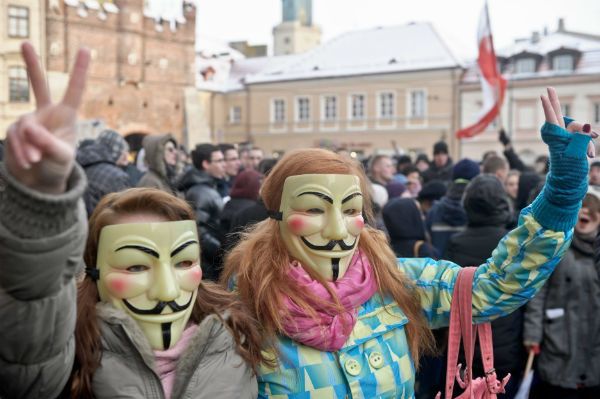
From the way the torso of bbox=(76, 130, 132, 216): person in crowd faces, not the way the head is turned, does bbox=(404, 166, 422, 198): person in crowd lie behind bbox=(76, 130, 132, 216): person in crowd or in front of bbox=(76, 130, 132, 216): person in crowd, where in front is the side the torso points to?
in front

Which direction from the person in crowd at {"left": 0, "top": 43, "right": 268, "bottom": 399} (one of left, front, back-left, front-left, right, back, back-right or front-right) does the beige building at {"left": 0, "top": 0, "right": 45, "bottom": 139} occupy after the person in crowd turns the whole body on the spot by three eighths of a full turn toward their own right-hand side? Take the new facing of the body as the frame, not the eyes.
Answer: front-right

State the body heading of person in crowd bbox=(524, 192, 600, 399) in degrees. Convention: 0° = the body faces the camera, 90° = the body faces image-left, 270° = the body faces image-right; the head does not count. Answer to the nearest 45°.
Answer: approximately 0°

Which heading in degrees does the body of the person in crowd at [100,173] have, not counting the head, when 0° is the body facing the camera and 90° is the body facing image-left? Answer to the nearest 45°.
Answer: approximately 225°

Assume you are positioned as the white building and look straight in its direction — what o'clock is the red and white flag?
The red and white flag is roughly at 12 o'clock from the white building.

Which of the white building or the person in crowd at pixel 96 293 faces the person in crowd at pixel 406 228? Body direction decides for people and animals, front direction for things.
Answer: the white building

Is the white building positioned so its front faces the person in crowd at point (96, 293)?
yes

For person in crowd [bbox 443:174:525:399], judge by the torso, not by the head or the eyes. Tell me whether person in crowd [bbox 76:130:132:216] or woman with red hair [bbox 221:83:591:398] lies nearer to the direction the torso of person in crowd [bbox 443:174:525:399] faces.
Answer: the person in crowd

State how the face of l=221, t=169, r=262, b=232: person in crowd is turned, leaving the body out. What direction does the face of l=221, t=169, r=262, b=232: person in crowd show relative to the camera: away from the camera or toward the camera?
away from the camera

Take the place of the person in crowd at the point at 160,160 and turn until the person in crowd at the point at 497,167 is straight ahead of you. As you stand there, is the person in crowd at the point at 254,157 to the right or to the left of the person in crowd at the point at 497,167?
left

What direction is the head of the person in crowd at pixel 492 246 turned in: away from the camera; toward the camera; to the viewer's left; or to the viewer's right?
away from the camera

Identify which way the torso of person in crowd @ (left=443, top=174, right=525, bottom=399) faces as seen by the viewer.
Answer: away from the camera

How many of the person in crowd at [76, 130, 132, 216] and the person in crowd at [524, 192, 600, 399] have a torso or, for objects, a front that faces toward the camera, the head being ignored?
1
